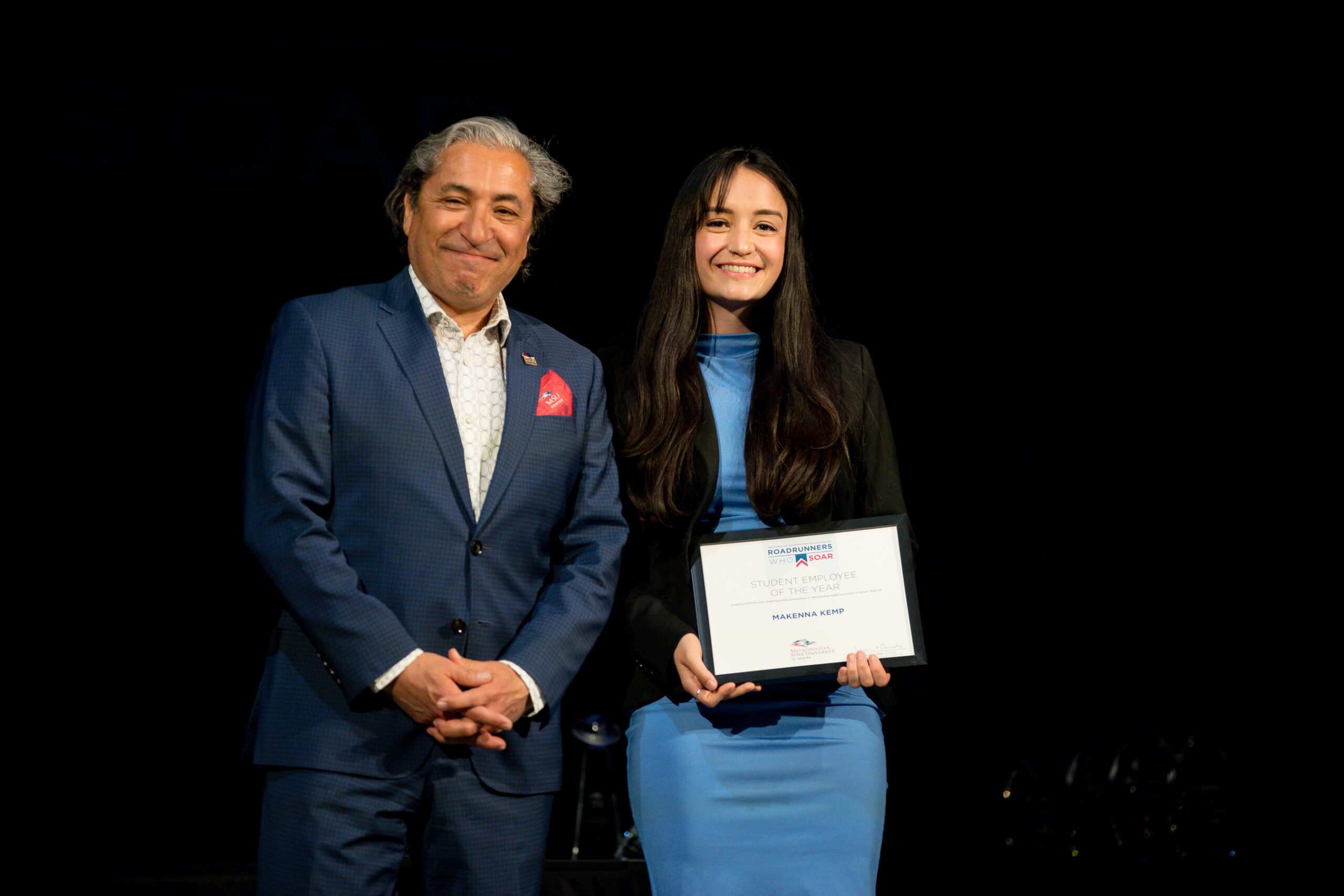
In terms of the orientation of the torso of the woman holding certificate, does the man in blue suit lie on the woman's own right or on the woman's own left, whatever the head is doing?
on the woman's own right

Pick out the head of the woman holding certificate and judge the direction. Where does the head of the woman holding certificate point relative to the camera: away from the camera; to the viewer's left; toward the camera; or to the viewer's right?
toward the camera

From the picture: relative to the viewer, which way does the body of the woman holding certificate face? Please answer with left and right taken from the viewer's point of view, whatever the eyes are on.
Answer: facing the viewer
